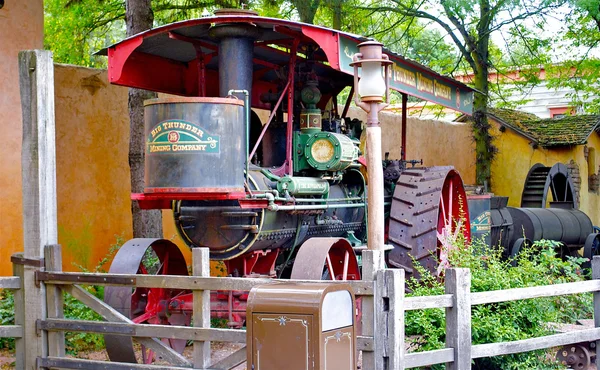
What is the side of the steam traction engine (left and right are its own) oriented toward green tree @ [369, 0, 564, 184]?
back

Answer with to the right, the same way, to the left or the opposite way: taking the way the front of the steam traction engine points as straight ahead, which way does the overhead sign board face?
to the left

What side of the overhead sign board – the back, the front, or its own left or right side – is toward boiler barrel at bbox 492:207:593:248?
left

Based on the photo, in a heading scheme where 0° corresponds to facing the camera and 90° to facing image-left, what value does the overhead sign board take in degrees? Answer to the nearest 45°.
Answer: approximately 315°

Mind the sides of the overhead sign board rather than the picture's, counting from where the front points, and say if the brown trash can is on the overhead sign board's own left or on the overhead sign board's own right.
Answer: on the overhead sign board's own right

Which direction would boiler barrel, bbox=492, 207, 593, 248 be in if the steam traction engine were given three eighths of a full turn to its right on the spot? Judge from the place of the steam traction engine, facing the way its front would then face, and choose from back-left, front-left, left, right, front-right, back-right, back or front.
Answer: front-right
